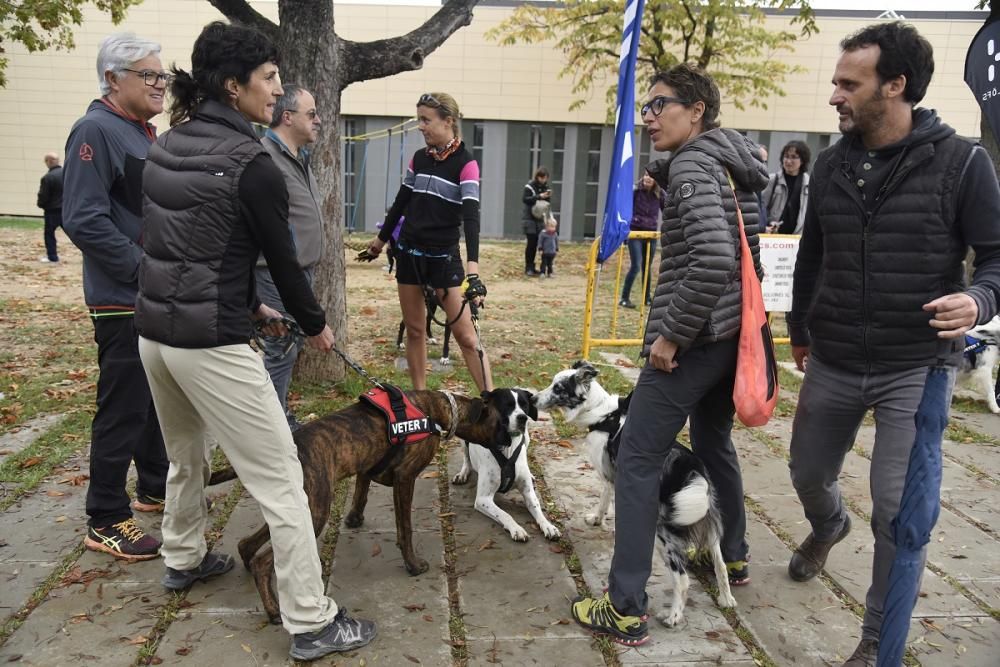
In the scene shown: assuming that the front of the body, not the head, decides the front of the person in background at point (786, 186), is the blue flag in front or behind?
in front

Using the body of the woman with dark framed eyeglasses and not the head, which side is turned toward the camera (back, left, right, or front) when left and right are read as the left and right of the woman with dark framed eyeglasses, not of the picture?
left

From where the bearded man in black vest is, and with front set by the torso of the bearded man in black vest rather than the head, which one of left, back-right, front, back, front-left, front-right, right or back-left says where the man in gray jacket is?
front-right

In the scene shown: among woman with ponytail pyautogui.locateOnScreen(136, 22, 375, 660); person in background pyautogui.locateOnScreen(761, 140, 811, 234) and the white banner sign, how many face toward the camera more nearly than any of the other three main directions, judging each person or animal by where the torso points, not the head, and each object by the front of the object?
2

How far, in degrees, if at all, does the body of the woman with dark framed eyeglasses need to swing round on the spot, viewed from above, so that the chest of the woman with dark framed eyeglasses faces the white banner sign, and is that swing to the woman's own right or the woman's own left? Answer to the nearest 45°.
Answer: approximately 90° to the woman's own right

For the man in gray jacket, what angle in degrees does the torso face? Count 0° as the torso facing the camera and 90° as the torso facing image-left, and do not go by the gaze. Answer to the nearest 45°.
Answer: approximately 270°

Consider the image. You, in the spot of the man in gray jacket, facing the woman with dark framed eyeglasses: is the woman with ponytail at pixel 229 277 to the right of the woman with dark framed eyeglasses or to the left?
right

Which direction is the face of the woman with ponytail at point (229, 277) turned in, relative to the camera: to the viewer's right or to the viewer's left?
to the viewer's right

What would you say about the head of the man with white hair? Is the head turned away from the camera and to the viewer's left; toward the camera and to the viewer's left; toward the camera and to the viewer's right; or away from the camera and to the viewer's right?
toward the camera and to the viewer's right

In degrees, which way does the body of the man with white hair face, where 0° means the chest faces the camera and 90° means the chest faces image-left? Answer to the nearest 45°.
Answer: approximately 270°

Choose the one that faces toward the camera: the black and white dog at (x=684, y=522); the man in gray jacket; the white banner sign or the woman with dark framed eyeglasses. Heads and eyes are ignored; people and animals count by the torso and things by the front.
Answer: the white banner sign

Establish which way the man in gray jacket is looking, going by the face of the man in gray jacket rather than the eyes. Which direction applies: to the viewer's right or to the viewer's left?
to the viewer's right

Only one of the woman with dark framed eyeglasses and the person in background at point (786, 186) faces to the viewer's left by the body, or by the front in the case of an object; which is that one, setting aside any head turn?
the woman with dark framed eyeglasses

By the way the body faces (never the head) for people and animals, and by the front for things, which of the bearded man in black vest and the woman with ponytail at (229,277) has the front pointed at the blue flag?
the woman with ponytail

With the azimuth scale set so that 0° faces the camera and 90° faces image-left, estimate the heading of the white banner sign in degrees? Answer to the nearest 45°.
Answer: approximately 0°
